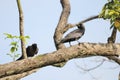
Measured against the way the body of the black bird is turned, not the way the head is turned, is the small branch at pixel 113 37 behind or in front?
in front

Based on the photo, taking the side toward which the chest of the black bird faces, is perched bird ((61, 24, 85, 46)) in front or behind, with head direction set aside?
in front

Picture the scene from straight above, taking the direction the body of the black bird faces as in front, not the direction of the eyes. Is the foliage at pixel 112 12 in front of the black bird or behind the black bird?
in front

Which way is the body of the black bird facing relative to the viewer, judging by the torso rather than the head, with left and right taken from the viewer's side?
facing to the right of the viewer
